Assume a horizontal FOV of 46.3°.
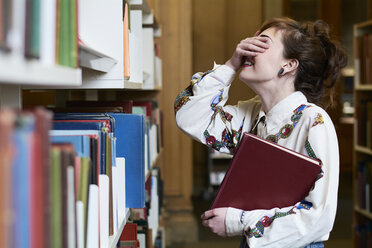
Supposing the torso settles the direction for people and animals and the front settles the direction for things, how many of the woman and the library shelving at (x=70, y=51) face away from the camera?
0

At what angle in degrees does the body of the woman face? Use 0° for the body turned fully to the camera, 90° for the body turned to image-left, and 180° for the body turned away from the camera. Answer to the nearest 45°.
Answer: approximately 45°

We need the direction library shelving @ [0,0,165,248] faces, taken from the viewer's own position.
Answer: facing the viewer and to the right of the viewer

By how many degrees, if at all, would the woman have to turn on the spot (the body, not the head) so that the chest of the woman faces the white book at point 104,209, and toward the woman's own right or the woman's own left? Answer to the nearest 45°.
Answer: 0° — they already face it

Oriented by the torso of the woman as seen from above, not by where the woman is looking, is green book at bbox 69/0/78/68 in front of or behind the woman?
in front

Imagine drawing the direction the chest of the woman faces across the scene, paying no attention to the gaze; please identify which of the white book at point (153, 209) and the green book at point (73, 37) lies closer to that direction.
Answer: the green book
